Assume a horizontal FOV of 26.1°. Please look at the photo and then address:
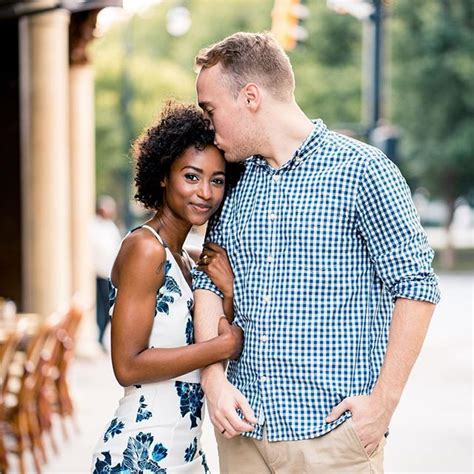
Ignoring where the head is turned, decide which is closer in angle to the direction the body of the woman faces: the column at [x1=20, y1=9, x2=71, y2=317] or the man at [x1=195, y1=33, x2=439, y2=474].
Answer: the man

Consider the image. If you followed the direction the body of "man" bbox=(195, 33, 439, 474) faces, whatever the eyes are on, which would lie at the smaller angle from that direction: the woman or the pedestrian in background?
the woman

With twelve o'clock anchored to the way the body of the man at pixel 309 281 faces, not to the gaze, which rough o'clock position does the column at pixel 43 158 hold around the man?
The column is roughly at 4 o'clock from the man.

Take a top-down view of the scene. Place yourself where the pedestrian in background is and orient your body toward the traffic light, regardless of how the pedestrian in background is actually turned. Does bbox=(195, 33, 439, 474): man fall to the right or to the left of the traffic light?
right

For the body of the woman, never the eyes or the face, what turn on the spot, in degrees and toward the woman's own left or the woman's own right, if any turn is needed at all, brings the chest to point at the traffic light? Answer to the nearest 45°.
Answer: approximately 135° to the woman's own left

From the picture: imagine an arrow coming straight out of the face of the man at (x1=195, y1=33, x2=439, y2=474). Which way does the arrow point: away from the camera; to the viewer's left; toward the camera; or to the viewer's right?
to the viewer's left

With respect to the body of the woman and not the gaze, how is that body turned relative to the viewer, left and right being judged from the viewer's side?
facing the viewer and to the right of the viewer

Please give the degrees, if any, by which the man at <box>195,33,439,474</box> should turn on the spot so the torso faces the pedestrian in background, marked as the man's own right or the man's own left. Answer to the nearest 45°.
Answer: approximately 135° to the man's own right
